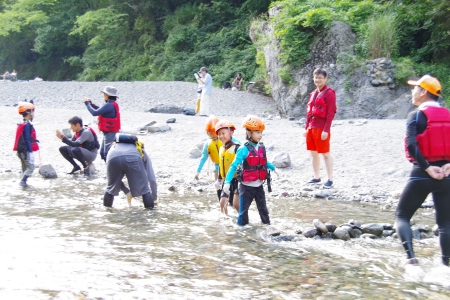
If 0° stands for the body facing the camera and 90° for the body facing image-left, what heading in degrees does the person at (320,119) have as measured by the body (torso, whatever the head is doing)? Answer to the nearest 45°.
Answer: approximately 45°

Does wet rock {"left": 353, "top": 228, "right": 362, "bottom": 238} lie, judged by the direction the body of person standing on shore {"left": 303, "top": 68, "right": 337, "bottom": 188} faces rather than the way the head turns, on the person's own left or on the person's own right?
on the person's own left

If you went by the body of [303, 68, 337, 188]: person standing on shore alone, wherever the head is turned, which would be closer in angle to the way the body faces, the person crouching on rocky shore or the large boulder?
the person crouching on rocky shore

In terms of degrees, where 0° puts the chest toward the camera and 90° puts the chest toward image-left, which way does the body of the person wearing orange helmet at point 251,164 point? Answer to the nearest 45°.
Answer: approximately 315°
